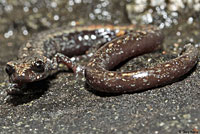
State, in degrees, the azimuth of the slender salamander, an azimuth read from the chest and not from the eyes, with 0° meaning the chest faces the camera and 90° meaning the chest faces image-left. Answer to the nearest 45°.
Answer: approximately 45°
